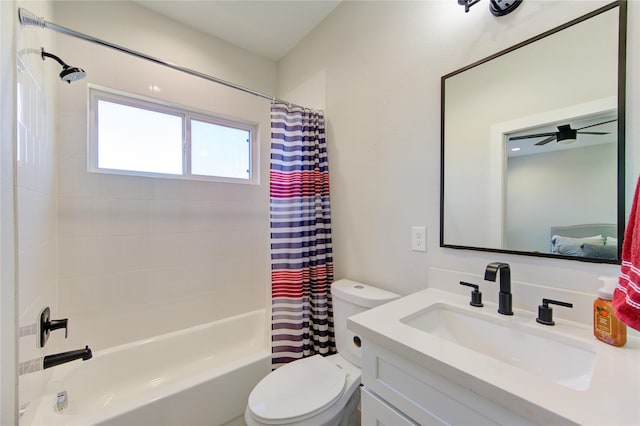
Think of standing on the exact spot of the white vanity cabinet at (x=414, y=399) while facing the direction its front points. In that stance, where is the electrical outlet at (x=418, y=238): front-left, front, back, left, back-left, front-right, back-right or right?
back-right

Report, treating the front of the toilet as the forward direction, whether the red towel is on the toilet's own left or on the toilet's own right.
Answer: on the toilet's own left

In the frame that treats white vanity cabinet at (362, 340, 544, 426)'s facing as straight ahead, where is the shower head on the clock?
The shower head is roughly at 1 o'clock from the white vanity cabinet.

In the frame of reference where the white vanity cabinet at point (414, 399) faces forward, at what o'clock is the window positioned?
The window is roughly at 2 o'clock from the white vanity cabinet.

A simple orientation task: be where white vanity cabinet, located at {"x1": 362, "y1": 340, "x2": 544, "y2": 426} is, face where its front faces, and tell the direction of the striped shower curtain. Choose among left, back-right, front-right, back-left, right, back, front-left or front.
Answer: right

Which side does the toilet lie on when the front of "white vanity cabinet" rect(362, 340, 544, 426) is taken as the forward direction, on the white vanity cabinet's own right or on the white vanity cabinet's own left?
on the white vanity cabinet's own right

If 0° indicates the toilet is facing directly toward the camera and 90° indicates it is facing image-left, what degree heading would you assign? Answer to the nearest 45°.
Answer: approximately 45°

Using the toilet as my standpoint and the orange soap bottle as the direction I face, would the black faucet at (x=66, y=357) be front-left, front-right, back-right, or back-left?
back-right

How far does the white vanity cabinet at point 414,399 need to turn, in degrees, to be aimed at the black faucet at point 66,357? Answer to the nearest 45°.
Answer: approximately 45° to its right

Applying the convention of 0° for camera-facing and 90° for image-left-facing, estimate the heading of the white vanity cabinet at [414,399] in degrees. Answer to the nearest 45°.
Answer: approximately 45°

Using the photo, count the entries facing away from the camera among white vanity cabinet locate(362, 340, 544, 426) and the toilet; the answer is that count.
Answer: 0
